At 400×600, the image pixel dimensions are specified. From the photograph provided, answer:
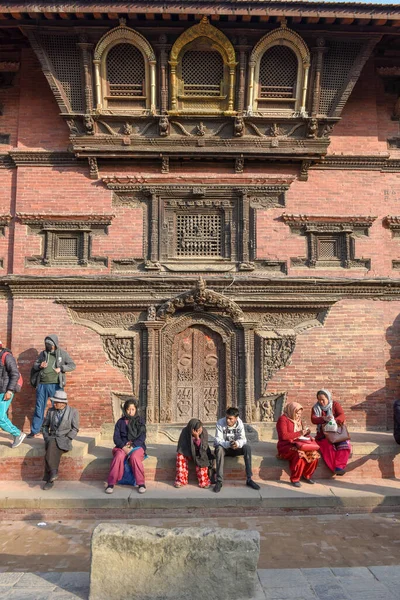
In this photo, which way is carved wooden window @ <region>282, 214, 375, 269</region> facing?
toward the camera

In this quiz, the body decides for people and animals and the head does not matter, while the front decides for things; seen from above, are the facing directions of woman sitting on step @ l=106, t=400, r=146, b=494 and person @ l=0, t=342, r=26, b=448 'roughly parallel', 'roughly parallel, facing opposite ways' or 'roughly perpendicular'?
roughly perpendicular

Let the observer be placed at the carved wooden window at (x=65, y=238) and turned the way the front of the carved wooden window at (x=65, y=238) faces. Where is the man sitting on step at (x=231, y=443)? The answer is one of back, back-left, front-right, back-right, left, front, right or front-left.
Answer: front-left

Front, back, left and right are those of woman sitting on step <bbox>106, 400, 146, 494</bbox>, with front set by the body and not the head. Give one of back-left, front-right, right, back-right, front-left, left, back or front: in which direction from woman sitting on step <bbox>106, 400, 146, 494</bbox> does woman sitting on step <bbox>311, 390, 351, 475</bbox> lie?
left

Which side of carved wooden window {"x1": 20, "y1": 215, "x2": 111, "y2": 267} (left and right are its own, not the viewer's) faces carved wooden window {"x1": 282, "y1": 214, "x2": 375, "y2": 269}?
left

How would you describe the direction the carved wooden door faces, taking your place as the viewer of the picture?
facing the viewer

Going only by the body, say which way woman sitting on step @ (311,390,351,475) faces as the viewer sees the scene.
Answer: toward the camera

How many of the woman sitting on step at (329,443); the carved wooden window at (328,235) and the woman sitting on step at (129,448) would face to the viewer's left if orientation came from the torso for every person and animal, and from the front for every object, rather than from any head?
0

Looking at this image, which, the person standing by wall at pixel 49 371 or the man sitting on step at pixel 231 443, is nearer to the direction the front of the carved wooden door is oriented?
the man sitting on step

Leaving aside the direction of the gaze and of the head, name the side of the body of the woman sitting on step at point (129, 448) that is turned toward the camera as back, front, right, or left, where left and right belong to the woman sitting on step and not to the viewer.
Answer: front

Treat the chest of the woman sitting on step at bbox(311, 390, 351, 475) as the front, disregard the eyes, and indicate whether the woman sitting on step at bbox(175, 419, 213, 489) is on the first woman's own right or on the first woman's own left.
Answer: on the first woman's own right

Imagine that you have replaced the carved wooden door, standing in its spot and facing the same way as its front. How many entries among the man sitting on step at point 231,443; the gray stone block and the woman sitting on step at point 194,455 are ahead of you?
3
